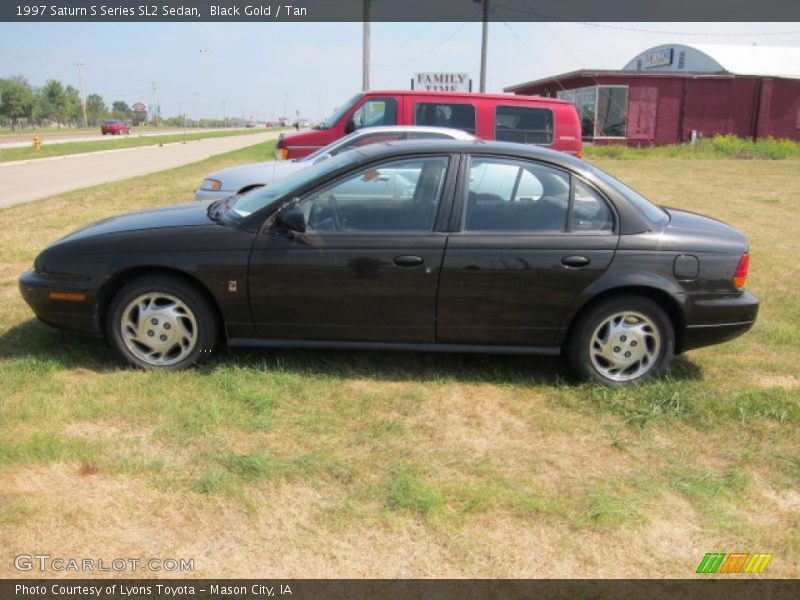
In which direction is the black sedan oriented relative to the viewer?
to the viewer's left

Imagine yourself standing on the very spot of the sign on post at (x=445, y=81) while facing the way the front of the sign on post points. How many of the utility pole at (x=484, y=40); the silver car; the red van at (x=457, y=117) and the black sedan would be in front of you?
3

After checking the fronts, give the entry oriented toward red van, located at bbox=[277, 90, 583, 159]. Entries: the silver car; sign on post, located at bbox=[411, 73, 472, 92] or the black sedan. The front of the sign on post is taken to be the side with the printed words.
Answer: the sign on post

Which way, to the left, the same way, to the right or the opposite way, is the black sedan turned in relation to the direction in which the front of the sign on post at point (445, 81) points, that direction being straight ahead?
to the right

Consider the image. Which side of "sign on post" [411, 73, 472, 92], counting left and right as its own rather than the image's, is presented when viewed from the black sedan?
front

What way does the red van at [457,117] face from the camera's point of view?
to the viewer's left

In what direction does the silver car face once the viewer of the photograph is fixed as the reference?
facing to the left of the viewer

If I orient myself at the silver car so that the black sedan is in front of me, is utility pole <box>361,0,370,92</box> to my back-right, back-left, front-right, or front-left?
back-left

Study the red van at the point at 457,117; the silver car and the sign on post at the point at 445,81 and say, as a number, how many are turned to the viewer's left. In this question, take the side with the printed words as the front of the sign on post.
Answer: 2

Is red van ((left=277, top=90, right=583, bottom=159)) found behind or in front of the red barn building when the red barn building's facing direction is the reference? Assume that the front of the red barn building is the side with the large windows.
in front

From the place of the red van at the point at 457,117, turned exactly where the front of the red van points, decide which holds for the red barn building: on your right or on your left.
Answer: on your right

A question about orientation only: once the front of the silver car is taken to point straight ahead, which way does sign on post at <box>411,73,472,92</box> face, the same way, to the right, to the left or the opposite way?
to the left
